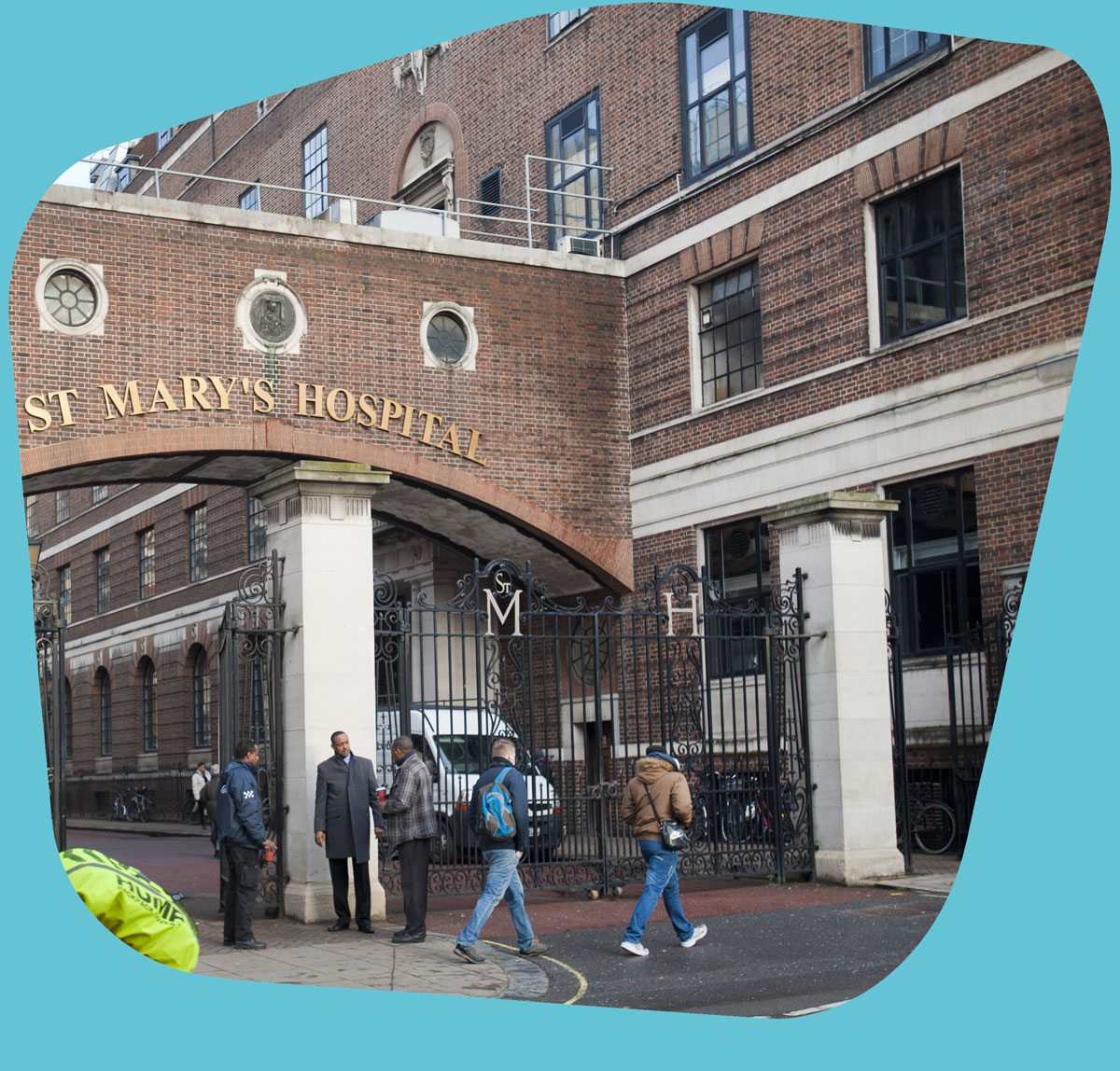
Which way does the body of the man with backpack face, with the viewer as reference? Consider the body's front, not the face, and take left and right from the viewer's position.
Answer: facing away from the viewer and to the right of the viewer

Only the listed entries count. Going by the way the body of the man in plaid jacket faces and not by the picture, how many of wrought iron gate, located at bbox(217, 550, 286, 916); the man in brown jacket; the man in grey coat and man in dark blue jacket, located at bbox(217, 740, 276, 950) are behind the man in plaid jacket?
1

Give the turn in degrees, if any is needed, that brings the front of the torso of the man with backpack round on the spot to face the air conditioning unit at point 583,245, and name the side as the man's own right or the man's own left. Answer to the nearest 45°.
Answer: approximately 45° to the man's own left

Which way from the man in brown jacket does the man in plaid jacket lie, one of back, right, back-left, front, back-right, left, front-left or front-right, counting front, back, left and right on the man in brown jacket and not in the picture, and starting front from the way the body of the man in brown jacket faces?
back-left

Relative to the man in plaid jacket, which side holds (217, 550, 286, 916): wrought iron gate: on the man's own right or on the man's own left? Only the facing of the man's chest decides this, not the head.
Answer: on the man's own right

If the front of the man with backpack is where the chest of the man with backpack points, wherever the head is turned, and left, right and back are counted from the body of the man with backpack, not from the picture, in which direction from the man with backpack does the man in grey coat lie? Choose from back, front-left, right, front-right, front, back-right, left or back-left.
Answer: left

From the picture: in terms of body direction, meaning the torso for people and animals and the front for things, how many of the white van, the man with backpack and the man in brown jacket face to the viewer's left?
0

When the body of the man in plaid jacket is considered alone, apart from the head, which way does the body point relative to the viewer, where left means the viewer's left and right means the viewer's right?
facing to the left of the viewer

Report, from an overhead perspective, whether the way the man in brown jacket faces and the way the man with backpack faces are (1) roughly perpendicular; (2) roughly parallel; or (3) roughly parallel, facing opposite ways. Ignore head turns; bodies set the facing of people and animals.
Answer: roughly parallel

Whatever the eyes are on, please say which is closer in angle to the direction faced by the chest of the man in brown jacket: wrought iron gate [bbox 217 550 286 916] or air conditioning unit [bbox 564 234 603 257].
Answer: the air conditioning unit

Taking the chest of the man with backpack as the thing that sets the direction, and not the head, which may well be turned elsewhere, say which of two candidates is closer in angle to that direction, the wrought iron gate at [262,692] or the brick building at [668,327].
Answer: the brick building

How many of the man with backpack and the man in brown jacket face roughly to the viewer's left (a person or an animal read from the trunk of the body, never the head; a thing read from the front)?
0

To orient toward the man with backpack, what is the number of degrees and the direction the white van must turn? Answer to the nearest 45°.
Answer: approximately 45° to its right

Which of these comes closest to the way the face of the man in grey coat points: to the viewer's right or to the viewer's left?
to the viewer's right

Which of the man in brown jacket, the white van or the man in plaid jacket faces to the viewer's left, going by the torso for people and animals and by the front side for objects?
the man in plaid jacket
